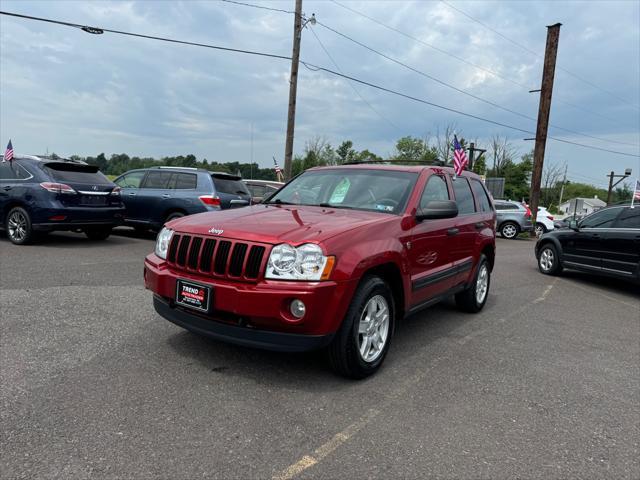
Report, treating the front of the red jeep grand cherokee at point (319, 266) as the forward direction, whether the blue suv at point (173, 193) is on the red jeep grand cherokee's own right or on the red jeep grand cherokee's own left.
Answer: on the red jeep grand cherokee's own right

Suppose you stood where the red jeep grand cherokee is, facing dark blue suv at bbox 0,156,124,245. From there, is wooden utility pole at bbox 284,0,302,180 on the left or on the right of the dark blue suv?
right

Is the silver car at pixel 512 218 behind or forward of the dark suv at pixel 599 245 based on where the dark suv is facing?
forward

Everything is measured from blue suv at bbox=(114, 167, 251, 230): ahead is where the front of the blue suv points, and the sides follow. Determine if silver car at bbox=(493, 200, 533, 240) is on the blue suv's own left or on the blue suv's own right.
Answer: on the blue suv's own right

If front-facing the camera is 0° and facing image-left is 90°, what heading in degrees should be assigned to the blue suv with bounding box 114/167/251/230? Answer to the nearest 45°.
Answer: approximately 135°

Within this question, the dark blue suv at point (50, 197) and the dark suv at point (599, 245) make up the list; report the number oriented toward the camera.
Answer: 0

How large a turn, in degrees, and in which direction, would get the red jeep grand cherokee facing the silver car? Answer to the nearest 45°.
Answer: approximately 180°

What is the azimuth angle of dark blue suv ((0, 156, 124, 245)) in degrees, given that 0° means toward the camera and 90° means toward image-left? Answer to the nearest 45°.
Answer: approximately 135°

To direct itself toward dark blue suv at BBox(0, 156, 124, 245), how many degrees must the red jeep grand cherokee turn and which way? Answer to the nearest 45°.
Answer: approximately 90° to its right

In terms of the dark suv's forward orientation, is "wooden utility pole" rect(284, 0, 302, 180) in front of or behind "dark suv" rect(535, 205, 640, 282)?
in front
